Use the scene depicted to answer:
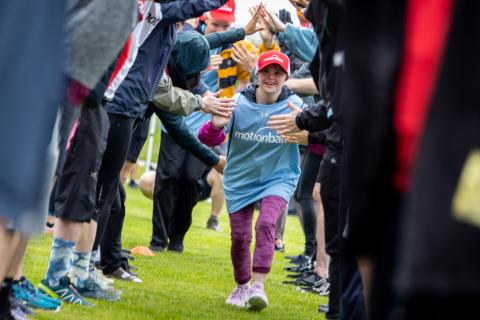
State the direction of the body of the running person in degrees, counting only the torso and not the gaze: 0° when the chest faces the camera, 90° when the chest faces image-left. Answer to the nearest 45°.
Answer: approximately 0°
